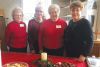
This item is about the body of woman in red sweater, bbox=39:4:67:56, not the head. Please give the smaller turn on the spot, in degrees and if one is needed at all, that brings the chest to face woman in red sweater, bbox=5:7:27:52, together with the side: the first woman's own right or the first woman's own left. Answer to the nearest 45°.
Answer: approximately 90° to the first woman's own right

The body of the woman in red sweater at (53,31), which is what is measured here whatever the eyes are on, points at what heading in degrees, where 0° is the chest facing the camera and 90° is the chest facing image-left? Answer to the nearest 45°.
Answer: approximately 0°

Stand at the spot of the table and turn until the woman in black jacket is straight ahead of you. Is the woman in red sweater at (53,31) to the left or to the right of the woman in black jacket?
left

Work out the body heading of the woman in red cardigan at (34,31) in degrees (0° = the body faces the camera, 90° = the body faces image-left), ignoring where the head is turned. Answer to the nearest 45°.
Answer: approximately 315°

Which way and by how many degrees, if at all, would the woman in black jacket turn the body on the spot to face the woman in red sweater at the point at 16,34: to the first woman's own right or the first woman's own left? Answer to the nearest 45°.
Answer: approximately 45° to the first woman's own right
